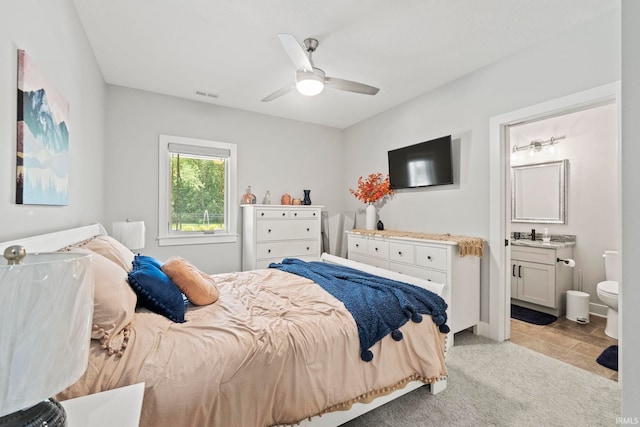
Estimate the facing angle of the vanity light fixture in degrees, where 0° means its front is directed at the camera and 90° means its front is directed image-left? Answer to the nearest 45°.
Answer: approximately 45°

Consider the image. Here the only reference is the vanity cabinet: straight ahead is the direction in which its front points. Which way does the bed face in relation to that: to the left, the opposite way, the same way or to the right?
the opposite way

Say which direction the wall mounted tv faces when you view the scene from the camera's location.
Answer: facing the viewer and to the left of the viewer

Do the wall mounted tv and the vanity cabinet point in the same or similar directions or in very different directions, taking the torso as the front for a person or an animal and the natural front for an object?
same or similar directions

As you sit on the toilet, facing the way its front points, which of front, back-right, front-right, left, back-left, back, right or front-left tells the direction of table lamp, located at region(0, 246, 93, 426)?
front-left

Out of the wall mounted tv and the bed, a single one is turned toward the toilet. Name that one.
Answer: the bed

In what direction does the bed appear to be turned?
to the viewer's right

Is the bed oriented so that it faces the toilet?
yes

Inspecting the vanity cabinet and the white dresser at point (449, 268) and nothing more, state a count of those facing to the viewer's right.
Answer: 0

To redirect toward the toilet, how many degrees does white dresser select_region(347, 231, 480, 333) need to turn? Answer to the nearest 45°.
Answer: approximately 135° to its left

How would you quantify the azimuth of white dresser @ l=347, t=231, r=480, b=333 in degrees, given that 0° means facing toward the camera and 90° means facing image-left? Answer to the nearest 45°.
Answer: approximately 45°

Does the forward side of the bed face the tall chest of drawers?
no
